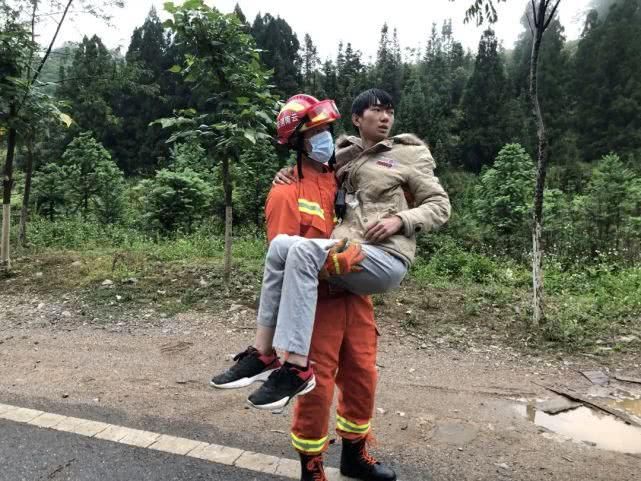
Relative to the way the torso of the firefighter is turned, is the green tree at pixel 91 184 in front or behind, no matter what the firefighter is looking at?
behind

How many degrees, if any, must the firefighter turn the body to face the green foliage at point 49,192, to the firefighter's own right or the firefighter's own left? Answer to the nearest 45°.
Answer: approximately 180°

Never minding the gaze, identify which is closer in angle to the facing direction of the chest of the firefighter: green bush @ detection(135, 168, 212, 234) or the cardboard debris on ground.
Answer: the cardboard debris on ground

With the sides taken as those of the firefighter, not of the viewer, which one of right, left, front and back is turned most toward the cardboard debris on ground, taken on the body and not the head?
left

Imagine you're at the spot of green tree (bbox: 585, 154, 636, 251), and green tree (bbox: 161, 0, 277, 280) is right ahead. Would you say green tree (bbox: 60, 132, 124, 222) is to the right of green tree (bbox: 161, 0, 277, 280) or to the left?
right

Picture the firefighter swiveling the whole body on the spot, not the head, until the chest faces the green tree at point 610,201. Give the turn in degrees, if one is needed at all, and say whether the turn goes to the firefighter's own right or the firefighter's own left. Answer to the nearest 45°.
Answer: approximately 90° to the firefighter's own left

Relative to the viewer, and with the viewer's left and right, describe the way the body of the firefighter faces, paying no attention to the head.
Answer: facing the viewer and to the right of the viewer

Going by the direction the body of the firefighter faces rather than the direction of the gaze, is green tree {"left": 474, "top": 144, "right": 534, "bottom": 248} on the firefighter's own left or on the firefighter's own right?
on the firefighter's own left
